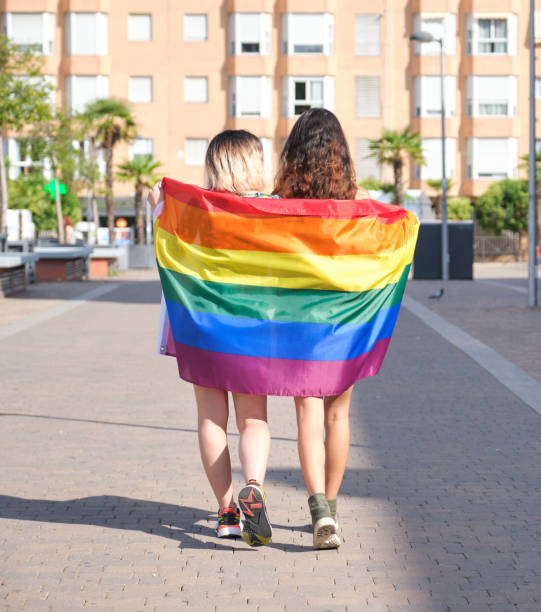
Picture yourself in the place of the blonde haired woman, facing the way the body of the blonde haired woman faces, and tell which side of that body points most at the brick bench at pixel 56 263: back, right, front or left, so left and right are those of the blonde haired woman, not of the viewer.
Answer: front

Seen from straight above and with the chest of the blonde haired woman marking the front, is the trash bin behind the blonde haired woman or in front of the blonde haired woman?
in front

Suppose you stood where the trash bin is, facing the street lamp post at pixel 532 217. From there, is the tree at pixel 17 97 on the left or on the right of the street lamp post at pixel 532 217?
right

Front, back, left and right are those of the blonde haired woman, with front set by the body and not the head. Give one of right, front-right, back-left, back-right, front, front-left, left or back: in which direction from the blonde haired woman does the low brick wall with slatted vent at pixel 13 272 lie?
front

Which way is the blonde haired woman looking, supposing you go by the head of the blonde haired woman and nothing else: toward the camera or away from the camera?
away from the camera

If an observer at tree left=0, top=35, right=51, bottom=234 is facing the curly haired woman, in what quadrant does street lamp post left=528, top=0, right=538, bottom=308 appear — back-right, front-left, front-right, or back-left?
front-left

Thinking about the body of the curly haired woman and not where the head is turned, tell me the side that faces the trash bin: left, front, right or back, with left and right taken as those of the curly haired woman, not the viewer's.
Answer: front

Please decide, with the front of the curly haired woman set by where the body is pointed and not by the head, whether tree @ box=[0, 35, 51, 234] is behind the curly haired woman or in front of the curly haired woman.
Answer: in front

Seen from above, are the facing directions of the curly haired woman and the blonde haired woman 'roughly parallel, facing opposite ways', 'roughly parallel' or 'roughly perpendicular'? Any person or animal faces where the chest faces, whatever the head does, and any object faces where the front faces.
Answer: roughly parallel

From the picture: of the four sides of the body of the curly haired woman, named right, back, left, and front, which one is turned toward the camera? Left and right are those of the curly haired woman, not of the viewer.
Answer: back

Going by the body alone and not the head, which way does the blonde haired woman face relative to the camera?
away from the camera

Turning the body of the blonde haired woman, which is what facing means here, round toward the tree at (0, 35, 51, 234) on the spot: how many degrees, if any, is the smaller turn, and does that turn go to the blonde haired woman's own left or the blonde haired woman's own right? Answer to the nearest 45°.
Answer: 0° — they already face it

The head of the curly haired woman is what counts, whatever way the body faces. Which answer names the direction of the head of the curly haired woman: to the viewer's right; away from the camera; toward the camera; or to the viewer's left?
away from the camera

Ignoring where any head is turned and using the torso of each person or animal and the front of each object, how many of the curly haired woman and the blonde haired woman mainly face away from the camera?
2
